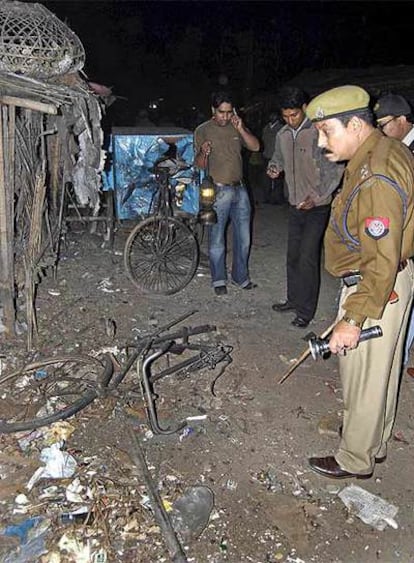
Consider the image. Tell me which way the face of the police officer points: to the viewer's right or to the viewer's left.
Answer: to the viewer's left

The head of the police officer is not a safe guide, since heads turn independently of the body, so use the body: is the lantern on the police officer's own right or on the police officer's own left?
on the police officer's own right

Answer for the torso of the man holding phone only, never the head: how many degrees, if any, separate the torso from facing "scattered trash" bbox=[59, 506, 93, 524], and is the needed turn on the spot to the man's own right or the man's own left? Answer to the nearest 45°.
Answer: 0° — they already face it

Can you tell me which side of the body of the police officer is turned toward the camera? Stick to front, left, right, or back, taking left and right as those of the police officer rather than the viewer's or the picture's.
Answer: left

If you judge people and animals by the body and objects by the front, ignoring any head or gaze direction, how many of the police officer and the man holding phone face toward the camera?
1

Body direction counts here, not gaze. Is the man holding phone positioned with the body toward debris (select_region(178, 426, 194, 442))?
yes

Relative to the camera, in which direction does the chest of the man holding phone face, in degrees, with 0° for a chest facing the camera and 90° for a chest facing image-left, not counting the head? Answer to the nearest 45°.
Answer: approximately 0°

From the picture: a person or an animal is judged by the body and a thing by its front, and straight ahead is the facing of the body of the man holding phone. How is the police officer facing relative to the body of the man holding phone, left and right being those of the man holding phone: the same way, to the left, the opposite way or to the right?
to the right

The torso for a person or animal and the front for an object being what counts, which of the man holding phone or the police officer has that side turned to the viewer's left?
the police officer
